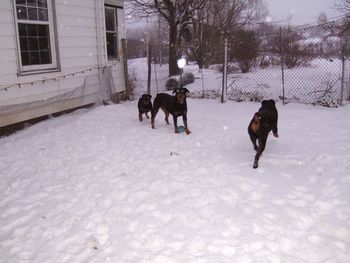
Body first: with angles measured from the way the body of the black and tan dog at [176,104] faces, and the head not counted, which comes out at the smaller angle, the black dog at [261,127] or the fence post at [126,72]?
the black dog

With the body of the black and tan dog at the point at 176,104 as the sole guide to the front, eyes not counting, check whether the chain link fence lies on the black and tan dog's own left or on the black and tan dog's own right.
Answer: on the black and tan dog's own left

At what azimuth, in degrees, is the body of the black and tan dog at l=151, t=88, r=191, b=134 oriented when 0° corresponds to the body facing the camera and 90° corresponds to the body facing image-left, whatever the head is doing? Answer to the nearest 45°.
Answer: approximately 315°

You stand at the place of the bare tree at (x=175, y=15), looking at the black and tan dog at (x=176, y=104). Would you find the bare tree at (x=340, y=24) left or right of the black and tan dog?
left

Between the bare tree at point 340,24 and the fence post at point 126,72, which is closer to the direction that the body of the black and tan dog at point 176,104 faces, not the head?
the bare tree

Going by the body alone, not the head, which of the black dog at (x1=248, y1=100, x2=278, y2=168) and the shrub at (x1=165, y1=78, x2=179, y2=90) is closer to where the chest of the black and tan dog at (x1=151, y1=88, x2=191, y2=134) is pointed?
the black dog

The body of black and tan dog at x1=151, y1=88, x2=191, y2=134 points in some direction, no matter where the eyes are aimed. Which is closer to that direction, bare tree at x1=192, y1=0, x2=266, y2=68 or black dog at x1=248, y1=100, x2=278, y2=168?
the black dog

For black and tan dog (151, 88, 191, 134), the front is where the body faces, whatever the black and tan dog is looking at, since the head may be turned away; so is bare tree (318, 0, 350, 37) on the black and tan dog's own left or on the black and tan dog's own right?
on the black and tan dog's own left

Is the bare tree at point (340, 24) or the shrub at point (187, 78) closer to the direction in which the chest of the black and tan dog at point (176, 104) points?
the bare tree

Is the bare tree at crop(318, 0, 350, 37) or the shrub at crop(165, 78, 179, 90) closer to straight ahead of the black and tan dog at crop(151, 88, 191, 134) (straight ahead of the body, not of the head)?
the bare tree

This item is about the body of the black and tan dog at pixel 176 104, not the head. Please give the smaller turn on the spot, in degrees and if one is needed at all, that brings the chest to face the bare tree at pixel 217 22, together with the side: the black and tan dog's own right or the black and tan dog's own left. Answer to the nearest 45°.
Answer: approximately 135° to the black and tan dog's own left

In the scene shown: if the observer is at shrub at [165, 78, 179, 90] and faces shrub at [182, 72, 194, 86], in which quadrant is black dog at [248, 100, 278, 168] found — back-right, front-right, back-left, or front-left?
back-right

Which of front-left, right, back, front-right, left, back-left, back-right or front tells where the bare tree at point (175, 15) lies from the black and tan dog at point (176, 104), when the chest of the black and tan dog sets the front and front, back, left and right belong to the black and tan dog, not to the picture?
back-left
